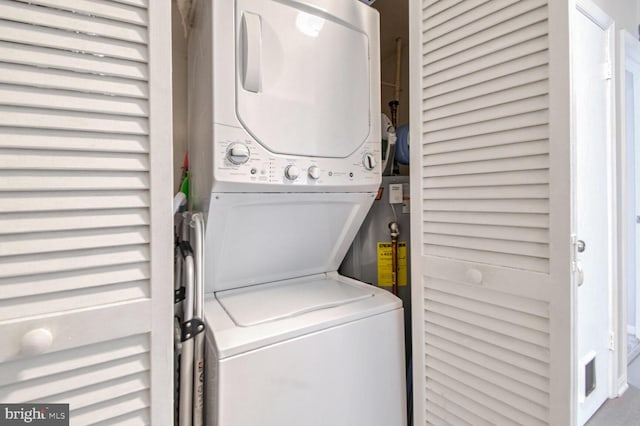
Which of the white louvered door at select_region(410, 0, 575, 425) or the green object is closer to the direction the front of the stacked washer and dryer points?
the white louvered door

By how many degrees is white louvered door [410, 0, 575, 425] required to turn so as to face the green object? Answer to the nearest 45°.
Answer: approximately 45° to its right

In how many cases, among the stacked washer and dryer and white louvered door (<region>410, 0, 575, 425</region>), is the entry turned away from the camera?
0

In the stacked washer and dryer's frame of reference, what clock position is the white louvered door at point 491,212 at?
The white louvered door is roughly at 11 o'clock from the stacked washer and dryer.

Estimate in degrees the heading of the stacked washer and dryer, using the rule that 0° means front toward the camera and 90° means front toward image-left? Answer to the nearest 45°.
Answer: approximately 315°

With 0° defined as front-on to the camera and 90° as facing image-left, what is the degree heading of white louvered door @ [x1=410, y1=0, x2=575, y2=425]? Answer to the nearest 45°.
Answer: approximately 45°
